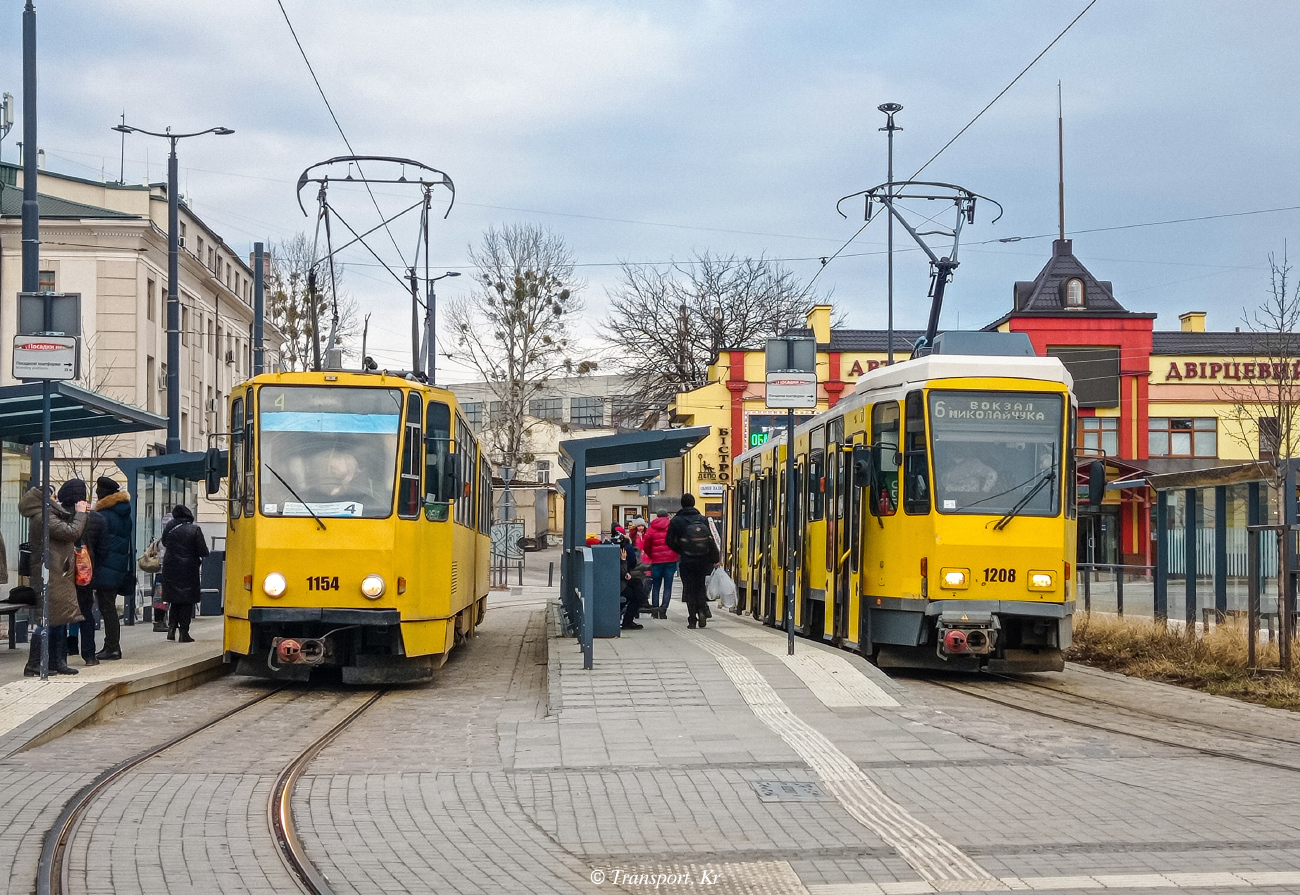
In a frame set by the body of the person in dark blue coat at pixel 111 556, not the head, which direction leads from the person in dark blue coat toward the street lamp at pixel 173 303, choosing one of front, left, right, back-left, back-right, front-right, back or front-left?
right

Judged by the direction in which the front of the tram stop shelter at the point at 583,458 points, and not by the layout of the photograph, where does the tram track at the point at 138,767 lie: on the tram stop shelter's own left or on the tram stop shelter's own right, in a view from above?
on the tram stop shelter's own right

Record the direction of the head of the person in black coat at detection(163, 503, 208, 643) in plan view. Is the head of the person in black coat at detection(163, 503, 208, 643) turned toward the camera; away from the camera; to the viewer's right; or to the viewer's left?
away from the camera

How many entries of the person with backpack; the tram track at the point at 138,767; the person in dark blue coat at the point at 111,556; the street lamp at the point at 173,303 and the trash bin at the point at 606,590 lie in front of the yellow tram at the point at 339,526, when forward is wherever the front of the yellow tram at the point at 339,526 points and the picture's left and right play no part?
1

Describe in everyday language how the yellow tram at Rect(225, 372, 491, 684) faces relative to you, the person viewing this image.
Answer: facing the viewer

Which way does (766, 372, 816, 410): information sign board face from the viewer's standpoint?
toward the camera

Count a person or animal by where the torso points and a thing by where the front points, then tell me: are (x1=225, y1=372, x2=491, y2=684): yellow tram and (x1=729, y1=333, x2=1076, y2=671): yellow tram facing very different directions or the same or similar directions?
same or similar directions

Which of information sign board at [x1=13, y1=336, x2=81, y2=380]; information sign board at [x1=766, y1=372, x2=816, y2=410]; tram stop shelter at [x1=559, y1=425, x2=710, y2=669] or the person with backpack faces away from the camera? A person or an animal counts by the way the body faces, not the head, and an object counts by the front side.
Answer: the person with backpack

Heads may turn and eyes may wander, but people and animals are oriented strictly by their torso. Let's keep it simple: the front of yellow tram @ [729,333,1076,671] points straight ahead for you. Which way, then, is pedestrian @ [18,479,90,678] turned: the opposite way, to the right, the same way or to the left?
to the left
